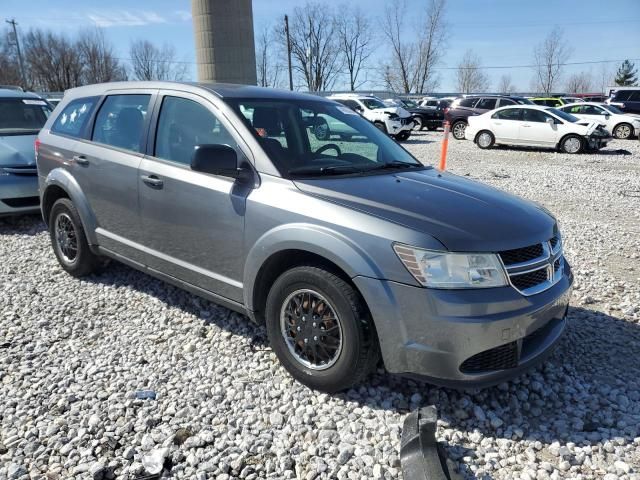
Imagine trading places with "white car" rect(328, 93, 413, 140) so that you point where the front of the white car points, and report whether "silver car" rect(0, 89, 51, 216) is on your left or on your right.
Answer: on your right

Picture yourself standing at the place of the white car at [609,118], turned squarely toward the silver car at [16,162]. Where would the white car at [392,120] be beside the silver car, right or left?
right

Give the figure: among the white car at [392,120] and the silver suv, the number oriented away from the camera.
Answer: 0

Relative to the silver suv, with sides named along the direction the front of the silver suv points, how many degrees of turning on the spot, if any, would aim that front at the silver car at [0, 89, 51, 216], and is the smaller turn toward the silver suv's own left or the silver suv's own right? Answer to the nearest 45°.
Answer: approximately 180°

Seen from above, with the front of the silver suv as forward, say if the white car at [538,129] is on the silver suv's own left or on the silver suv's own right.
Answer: on the silver suv's own left

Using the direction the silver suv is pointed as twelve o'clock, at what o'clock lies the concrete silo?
The concrete silo is roughly at 7 o'clock from the silver suv.

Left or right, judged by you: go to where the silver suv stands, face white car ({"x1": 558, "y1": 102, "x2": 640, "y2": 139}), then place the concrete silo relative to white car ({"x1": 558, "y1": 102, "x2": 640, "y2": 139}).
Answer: left

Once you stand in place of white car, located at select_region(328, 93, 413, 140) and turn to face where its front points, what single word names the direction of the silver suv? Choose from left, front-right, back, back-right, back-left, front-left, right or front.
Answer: front-right

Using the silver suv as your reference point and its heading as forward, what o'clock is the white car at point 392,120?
The white car is roughly at 8 o'clock from the silver suv.
